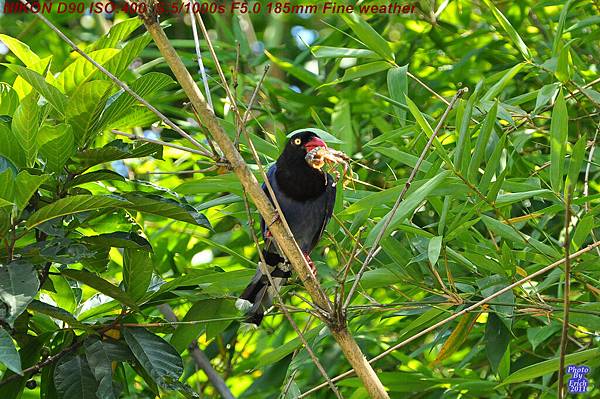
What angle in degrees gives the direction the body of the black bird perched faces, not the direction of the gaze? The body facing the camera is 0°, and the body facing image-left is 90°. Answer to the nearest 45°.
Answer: approximately 315°
